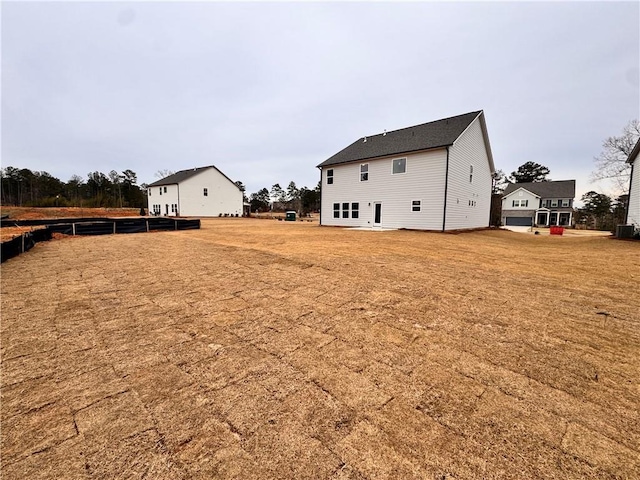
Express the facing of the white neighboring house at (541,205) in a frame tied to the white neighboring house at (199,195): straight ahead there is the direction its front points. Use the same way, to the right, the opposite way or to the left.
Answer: the opposite way

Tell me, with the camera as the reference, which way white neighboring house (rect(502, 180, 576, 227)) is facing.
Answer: facing the viewer

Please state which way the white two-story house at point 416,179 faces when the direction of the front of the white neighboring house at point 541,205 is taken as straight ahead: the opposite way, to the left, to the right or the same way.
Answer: the opposite way

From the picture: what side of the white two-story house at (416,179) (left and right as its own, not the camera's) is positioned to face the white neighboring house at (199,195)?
left

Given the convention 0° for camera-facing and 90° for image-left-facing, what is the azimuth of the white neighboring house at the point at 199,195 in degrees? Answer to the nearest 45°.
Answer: approximately 225°

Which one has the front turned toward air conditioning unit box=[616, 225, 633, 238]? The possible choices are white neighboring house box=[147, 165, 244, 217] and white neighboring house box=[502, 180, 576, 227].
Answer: white neighboring house box=[502, 180, 576, 227]

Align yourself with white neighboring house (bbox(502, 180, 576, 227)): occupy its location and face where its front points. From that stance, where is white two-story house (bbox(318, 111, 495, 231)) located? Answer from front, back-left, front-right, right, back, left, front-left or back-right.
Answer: front

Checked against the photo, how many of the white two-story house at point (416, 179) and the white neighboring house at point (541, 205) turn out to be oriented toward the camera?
1

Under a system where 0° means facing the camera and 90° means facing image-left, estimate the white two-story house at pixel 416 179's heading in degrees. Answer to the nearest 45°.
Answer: approximately 225°

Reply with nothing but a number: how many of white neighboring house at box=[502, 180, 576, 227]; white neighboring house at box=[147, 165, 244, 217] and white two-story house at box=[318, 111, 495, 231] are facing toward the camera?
1

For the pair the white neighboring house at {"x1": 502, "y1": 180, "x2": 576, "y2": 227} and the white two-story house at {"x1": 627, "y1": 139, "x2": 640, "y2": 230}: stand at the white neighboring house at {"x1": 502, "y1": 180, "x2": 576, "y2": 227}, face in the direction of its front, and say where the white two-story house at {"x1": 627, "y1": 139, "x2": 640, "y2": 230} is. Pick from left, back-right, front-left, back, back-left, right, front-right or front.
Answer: front

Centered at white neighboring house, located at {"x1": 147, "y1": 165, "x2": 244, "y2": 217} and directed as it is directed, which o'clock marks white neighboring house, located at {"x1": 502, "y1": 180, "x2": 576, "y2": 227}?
white neighboring house, located at {"x1": 502, "y1": 180, "x2": 576, "y2": 227} is roughly at 2 o'clock from white neighboring house, located at {"x1": 147, "y1": 165, "x2": 244, "y2": 217}.
